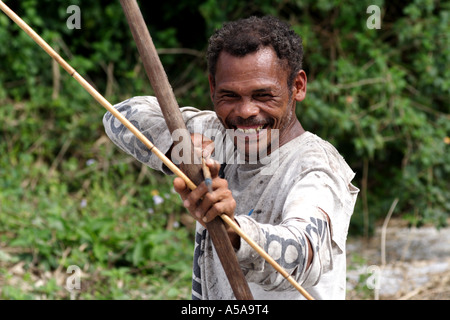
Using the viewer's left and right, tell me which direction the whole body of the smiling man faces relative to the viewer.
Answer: facing the viewer and to the left of the viewer
